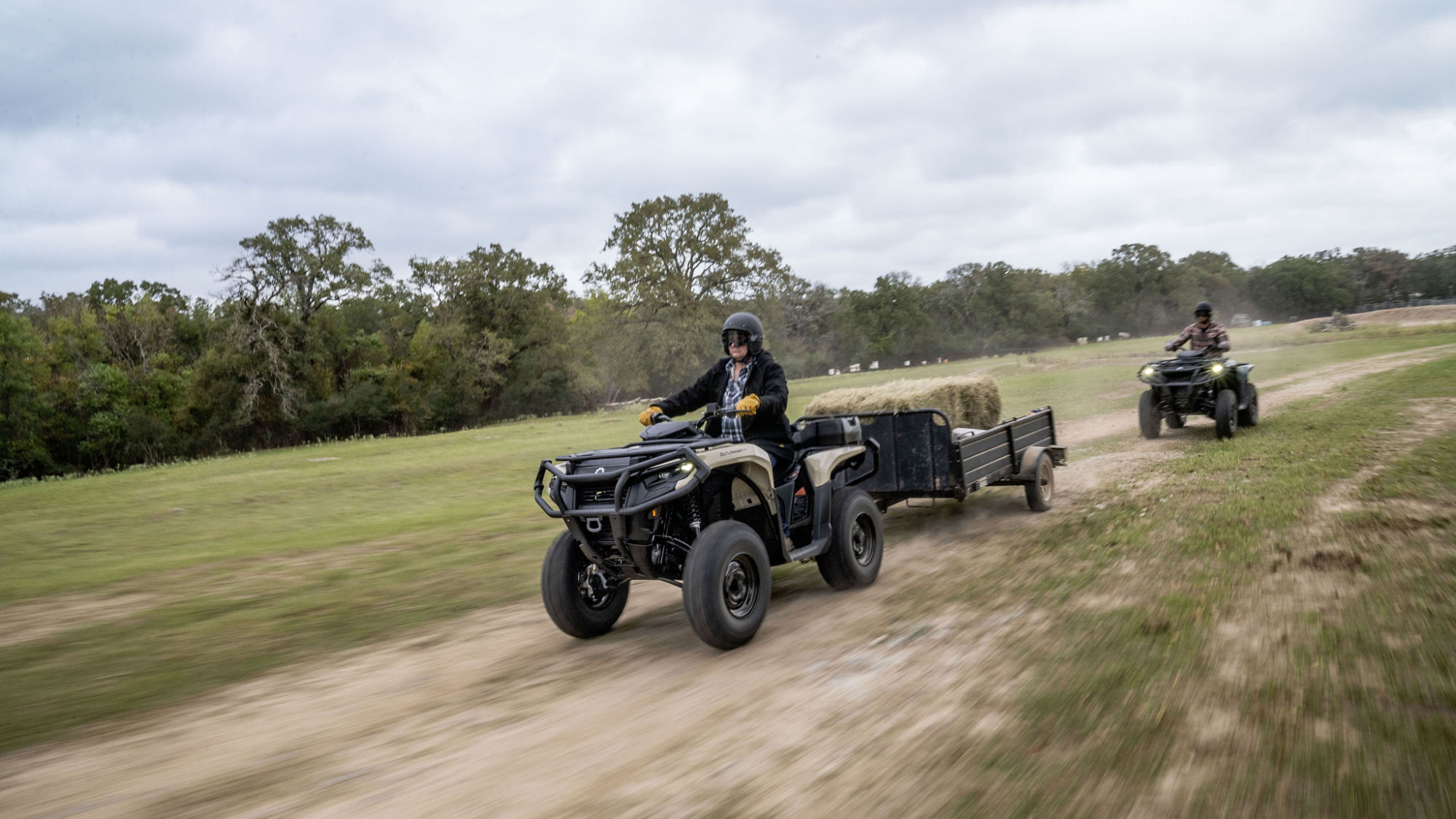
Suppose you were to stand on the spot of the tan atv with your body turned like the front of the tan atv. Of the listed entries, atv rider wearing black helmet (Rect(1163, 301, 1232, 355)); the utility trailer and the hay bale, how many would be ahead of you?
0

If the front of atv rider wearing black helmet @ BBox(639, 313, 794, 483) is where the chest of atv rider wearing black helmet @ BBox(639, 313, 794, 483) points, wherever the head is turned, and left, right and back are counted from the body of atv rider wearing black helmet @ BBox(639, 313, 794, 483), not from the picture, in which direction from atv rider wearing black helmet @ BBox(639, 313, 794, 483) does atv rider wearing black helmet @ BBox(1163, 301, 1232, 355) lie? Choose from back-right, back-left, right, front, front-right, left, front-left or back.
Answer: back

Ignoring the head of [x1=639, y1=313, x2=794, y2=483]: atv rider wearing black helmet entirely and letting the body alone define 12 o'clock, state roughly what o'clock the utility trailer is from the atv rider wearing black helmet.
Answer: The utility trailer is roughly at 6 o'clock from the atv rider wearing black helmet.

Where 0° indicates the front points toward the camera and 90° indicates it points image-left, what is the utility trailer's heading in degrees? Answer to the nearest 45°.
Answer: approximately 45°

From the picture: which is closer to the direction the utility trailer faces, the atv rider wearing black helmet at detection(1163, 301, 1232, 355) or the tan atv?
the tan atv

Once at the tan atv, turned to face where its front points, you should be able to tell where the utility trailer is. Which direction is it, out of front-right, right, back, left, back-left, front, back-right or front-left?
back

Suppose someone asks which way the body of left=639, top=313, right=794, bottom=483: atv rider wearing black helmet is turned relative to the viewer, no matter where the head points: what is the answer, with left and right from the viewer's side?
facing the viewer and to the left of the viewer

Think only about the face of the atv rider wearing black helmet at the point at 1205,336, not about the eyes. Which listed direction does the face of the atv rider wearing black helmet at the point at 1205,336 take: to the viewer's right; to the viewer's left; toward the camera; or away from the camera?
toward the camera

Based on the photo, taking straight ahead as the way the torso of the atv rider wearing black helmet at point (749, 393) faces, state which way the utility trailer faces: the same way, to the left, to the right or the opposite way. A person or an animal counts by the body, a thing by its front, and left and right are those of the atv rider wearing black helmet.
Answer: the same way

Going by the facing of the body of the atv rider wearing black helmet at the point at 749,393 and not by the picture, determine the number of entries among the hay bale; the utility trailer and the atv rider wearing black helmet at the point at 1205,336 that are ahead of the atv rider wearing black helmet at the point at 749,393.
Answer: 0

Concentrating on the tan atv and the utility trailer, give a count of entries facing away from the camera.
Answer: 0

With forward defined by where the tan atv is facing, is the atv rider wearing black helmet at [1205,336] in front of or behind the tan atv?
behind

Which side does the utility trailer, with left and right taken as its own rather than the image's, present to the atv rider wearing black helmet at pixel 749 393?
front

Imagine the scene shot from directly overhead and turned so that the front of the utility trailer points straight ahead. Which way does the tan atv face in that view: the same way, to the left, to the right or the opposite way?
the same way

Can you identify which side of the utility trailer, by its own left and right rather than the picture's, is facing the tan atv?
front

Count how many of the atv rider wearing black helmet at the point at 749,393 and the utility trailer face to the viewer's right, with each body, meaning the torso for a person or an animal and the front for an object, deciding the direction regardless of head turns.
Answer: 0
